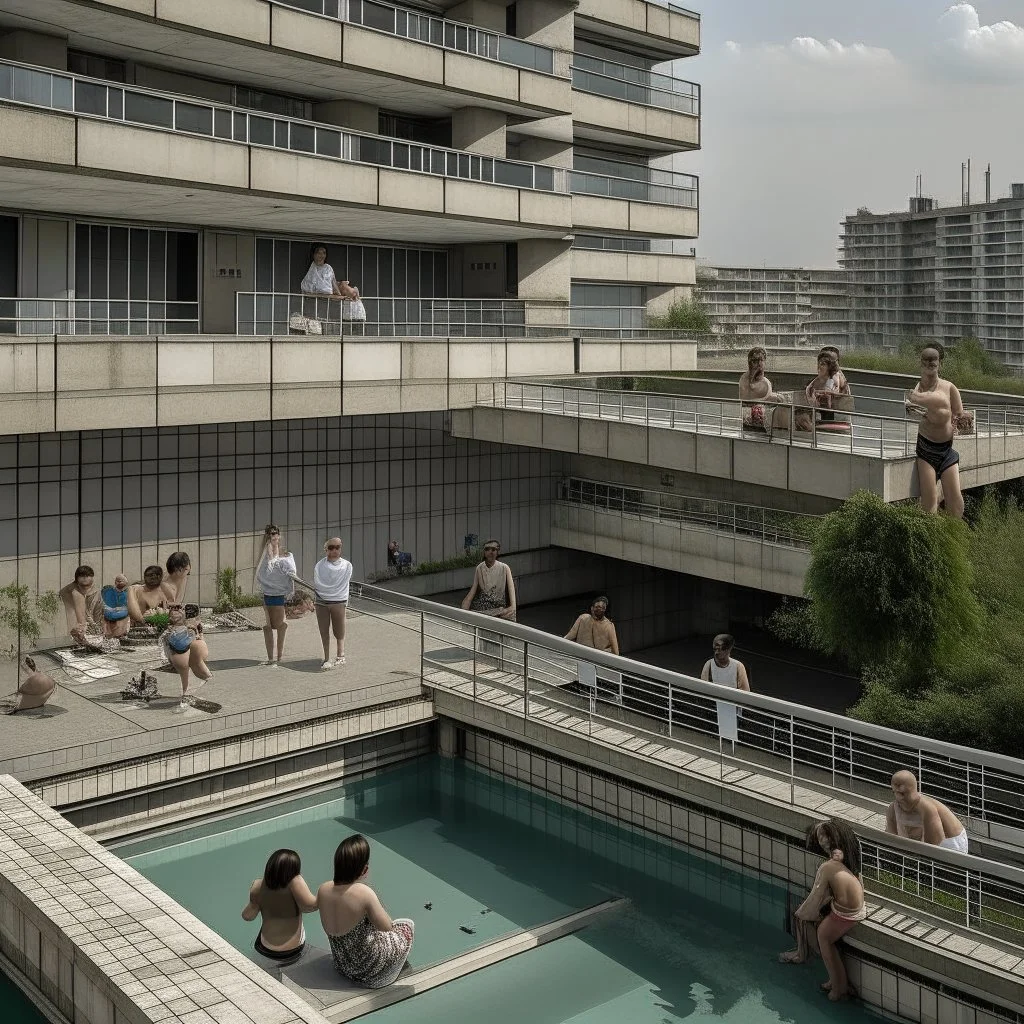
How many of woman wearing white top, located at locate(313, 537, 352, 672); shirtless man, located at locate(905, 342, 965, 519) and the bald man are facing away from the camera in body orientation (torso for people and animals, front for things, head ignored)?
0

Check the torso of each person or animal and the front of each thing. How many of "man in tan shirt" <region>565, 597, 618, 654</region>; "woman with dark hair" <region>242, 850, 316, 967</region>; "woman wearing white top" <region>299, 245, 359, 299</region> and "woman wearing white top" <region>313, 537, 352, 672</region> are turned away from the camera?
1

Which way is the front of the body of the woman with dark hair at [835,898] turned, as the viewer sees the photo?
to the viewer's left

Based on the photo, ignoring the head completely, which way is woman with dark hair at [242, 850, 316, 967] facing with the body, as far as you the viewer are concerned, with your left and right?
facing away from the viewer

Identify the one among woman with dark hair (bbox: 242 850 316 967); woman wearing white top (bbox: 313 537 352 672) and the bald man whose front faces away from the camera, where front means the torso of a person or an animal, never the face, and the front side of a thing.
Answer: the woman with dark hair

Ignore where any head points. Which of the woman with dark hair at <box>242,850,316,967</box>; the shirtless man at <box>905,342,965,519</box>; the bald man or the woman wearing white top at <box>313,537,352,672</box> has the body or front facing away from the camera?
the woman with dark hair

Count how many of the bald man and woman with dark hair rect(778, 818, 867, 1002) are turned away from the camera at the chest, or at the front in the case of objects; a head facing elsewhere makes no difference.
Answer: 0

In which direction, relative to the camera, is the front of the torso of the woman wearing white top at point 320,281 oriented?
toward the camera

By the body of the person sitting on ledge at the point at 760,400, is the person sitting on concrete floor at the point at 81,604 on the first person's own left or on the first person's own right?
on the first person's own right

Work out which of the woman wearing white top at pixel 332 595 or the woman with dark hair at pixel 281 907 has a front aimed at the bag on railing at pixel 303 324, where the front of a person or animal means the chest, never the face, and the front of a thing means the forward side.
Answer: the woman with dark hair

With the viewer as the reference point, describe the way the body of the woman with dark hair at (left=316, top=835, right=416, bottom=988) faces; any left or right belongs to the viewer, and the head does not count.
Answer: facing away from the viewer and to the right of the viewer

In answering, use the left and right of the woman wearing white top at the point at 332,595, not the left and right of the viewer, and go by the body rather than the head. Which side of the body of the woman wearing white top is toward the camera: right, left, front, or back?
front

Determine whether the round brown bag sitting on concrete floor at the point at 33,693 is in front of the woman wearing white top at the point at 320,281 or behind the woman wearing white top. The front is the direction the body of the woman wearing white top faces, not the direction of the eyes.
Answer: in front

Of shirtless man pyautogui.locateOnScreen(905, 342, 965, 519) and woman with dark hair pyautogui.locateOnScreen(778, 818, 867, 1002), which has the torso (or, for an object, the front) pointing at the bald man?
the shirtless man
